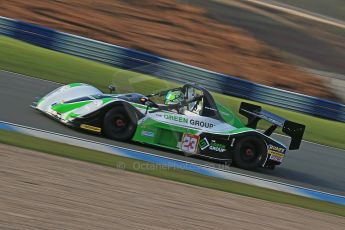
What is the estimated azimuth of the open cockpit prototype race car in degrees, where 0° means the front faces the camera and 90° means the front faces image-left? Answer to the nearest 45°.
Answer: approximately 45°

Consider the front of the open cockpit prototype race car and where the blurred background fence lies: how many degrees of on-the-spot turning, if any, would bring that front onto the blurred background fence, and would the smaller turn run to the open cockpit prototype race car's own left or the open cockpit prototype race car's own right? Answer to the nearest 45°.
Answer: approximately 135° to the open cockpit prototype race car's own right
